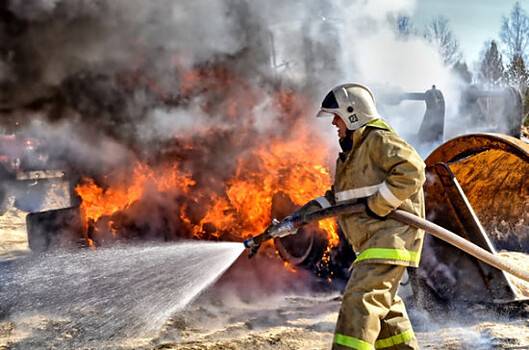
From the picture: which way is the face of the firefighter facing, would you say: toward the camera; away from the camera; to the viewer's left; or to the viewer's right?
to the viewer's left

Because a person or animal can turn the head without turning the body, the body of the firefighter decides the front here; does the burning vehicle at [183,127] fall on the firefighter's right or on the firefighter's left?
on the firefighter's right

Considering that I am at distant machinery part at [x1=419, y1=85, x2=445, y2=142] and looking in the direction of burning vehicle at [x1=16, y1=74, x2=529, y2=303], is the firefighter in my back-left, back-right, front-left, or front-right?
front-left

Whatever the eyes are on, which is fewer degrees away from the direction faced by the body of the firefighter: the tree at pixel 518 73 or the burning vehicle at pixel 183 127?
the burning vehicle

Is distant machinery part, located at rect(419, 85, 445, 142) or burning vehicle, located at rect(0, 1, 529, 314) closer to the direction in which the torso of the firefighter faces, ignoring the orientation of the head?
the burning vehicle

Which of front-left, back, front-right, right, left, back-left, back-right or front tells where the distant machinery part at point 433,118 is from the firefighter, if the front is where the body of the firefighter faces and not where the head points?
right

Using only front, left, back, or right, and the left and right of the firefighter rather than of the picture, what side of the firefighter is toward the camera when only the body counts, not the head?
left

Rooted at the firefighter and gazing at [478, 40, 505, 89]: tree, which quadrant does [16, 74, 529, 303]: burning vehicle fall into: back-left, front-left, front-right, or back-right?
front-left

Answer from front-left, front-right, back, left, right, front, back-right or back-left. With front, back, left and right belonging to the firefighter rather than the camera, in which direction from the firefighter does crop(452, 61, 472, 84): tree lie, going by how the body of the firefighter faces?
right

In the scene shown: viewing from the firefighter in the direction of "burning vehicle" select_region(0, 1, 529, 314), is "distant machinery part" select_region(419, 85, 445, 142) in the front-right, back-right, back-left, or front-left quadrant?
front-right

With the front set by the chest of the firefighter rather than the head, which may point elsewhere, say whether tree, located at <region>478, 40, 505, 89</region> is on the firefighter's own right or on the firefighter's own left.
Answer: on the firefighter's own right

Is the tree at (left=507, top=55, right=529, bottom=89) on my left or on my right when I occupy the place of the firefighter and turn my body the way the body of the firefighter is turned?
on my right
